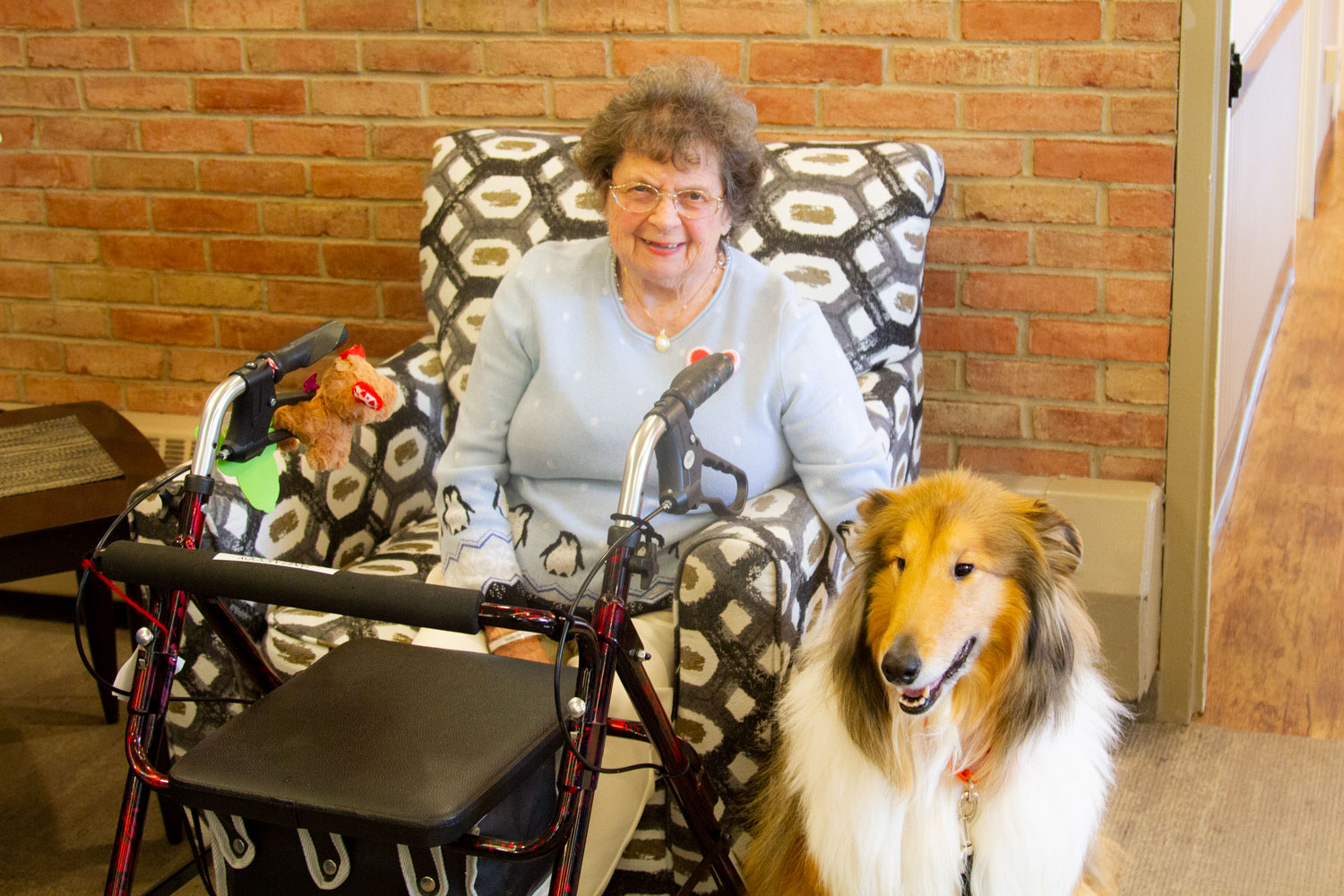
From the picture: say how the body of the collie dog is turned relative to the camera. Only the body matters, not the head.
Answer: toward the camera

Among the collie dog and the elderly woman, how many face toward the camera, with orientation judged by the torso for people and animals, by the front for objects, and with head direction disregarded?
2

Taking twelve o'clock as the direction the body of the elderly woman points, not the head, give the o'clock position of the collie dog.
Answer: The collie dog is roughly at 11 o'clock from the elderly woman.

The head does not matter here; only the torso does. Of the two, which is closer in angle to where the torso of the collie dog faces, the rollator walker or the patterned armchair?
the rollator walker

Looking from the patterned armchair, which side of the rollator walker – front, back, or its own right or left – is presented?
back

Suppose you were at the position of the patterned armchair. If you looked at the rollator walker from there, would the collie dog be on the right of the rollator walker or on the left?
left

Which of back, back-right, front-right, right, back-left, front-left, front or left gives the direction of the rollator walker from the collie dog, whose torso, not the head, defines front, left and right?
right

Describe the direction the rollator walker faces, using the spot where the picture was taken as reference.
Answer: facing the viewer and to the left of the viewer

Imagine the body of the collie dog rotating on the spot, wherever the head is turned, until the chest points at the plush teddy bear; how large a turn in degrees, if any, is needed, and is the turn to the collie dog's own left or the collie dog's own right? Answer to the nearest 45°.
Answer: approximately 90° to the collie dog's own right
